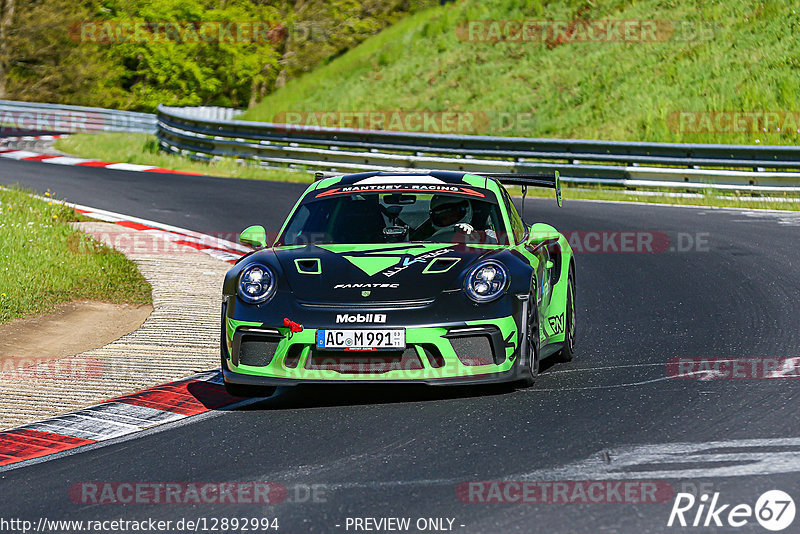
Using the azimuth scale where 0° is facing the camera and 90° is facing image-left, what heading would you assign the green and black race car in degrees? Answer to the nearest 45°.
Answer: approximately 0°

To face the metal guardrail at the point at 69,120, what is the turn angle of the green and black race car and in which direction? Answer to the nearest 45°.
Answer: approximately 180°

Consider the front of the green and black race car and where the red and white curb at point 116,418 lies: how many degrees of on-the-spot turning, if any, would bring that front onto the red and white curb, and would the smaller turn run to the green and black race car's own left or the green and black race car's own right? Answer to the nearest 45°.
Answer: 0° — it already faces it

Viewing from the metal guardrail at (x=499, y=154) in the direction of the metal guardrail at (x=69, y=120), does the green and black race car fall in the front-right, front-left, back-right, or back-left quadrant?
back-left

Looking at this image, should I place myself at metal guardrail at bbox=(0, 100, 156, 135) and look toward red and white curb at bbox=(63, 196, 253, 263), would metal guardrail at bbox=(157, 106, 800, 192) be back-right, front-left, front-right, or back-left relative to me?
front-left

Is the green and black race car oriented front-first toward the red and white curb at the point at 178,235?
no

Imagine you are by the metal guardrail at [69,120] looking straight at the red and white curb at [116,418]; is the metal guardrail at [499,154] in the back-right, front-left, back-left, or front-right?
front-left

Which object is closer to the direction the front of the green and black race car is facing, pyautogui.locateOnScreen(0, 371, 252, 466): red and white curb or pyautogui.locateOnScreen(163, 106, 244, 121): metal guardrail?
the red and white curb

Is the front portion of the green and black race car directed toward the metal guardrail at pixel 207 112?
no

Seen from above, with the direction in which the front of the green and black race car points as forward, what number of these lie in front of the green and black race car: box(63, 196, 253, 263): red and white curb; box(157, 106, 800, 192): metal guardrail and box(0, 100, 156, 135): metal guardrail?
0

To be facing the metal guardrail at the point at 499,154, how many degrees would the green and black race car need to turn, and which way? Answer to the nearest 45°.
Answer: approximately 180°
